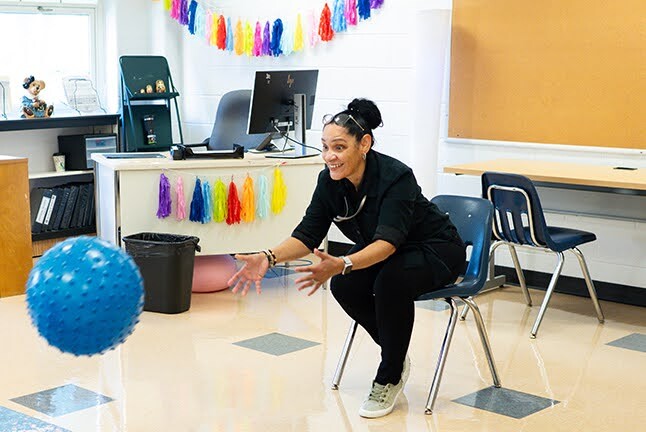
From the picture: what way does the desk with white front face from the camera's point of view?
toward the camera

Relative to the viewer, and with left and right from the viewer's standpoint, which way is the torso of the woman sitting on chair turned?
facing the viewer and to the left of the viewer

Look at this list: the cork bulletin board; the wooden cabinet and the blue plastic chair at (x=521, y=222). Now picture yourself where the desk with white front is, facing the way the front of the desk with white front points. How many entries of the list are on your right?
1

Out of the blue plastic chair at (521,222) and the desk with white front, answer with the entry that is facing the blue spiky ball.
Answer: the desk with white front

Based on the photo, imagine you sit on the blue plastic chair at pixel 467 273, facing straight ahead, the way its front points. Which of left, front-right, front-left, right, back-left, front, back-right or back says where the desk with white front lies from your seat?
right

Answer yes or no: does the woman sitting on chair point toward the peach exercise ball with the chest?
no

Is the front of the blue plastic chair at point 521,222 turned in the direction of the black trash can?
no

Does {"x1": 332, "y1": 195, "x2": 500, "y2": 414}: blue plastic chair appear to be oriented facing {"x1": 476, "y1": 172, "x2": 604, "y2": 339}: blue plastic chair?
no

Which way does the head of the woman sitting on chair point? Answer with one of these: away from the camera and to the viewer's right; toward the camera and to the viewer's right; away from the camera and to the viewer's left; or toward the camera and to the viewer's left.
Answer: toward the camera and to the viewer's left

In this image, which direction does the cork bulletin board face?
toward the camera

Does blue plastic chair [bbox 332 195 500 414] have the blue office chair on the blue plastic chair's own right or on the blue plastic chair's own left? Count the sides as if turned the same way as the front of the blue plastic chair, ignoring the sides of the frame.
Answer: on the blue plastic chair's own right
